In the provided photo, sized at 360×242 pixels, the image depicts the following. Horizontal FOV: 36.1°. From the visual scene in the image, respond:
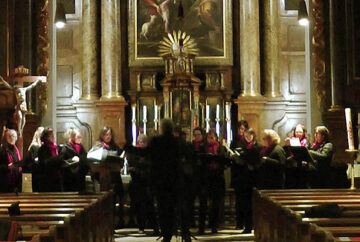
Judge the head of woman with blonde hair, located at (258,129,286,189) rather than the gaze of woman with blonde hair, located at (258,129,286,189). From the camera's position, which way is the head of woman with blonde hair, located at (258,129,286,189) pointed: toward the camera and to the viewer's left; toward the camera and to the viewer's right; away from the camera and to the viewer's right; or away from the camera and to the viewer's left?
toward the camera and to the viewer's left

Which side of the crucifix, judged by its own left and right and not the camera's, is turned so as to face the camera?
front

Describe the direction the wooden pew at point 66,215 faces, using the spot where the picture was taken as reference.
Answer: facing away from the viewer

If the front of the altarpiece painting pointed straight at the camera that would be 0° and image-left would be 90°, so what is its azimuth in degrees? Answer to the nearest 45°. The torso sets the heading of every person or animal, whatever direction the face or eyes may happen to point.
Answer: approximately 0°

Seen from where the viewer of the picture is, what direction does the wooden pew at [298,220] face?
facing away from the viewer

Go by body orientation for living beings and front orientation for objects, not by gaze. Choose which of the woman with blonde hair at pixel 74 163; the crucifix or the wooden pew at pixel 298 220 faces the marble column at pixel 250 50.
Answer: the wooden pew

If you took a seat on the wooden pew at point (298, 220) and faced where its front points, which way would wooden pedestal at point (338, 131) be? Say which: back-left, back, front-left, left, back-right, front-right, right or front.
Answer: front

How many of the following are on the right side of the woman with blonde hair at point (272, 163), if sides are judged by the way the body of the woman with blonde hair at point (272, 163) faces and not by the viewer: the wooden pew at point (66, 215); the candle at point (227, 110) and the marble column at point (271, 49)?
2

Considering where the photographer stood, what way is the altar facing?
facing the viewer

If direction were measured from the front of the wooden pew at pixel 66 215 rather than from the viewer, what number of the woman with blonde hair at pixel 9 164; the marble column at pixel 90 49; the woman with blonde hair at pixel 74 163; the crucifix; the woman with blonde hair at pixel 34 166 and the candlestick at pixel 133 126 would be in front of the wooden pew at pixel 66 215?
6

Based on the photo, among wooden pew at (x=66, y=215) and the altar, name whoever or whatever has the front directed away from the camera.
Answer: the wooden pew

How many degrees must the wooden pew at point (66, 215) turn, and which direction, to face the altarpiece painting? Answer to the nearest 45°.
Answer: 0° — it already faces it

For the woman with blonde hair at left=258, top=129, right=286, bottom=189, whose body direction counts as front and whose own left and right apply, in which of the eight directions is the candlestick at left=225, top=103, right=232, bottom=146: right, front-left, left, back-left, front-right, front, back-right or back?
right

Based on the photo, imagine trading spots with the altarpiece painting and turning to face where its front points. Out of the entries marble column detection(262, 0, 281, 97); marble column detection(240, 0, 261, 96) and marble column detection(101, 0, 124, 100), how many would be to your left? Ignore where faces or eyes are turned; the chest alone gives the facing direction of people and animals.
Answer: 2
